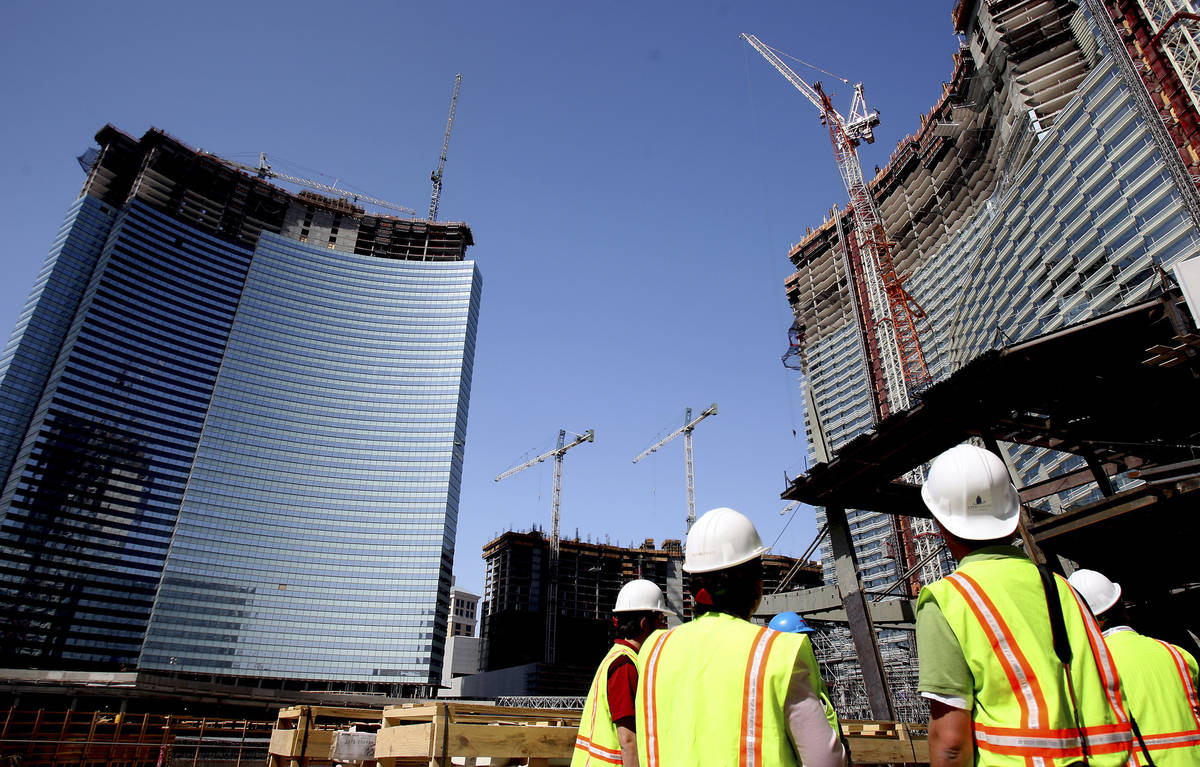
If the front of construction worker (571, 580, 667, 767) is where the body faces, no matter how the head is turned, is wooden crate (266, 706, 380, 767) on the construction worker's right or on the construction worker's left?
on the construction worker's left

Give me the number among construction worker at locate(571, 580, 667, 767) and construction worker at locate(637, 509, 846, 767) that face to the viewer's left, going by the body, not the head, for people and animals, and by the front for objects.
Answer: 0

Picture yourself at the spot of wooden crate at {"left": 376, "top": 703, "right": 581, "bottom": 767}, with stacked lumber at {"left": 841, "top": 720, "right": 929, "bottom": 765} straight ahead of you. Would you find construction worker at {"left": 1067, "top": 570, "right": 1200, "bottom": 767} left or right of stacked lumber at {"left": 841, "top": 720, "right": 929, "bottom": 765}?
right

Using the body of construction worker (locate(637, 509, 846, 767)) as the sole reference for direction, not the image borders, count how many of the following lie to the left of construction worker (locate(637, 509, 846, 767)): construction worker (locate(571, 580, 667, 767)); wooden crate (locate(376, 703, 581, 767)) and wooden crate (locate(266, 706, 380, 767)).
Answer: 3

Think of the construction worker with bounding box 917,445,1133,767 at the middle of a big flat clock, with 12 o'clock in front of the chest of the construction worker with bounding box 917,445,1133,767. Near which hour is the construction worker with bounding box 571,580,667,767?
the construction worker with bounding box 571,580,667,767 is roughly at 11 o'clock from the construction worker with bounding box 917,445,1133,767.

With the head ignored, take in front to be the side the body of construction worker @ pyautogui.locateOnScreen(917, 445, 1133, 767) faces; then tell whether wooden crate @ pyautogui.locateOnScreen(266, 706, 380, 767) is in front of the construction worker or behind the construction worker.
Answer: in front

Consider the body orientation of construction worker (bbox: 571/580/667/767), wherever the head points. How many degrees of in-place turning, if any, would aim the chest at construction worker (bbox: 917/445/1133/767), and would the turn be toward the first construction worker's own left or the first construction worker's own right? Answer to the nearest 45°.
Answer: approximately 90° to the first construction worker's own right

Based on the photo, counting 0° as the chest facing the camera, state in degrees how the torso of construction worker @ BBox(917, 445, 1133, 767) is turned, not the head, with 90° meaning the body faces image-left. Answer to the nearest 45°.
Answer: approximately 135°

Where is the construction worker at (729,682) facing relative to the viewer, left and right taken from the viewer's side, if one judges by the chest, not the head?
facing away from the viewer and to the right of the viewer

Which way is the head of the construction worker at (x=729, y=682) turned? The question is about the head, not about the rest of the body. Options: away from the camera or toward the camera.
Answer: away from the camera

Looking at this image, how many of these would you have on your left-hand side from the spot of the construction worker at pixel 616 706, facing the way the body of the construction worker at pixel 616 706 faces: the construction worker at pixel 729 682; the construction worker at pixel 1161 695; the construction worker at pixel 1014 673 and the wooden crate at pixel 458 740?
1

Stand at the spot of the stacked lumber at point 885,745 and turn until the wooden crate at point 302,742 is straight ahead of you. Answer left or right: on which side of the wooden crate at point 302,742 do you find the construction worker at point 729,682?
left
